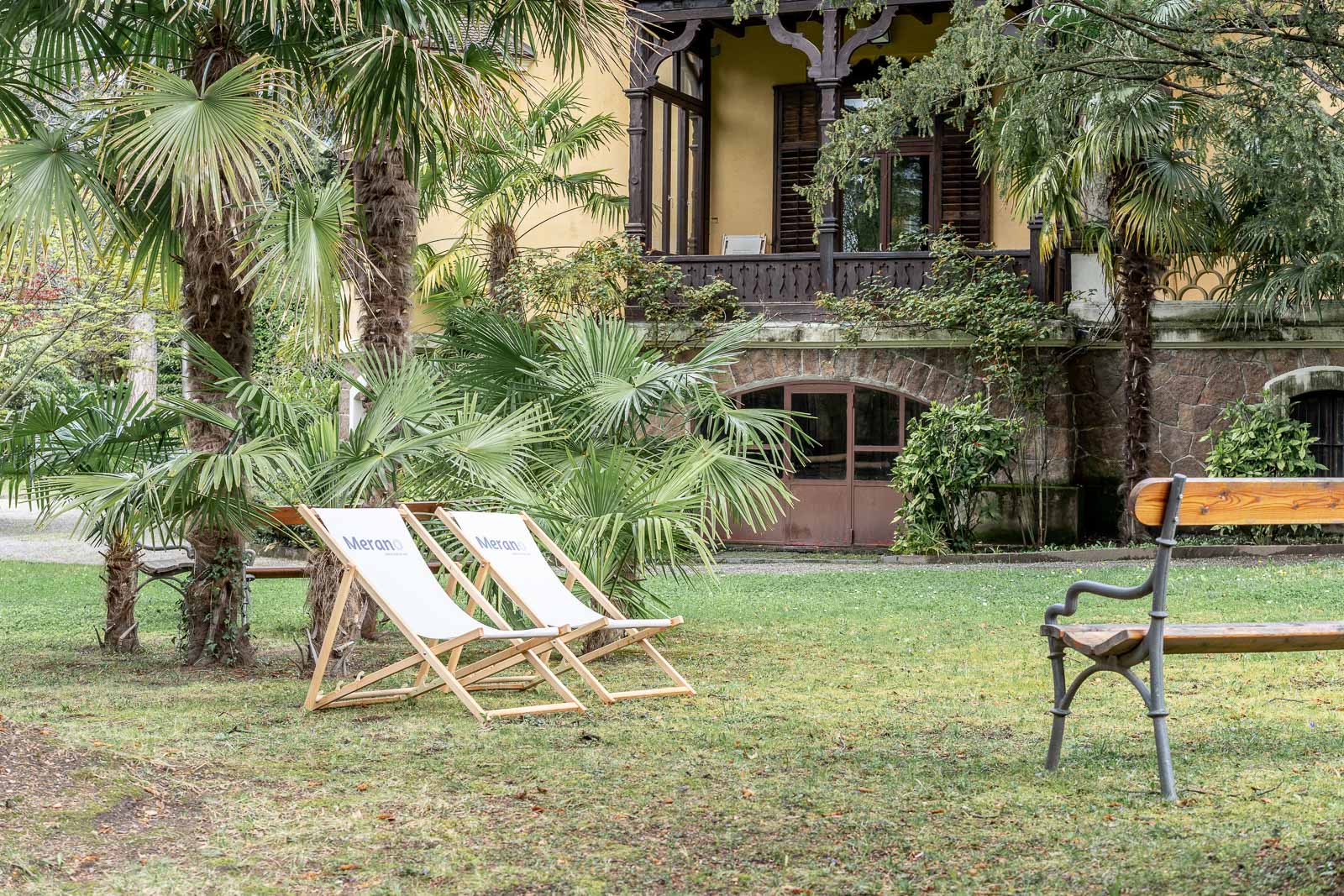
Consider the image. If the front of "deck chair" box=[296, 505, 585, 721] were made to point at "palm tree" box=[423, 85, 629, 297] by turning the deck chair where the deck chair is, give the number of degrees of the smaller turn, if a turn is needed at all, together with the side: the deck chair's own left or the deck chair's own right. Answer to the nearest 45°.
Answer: approximately 135° to the deck chair's own left

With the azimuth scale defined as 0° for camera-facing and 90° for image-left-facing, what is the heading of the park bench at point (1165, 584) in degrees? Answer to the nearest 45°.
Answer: approximately 135°

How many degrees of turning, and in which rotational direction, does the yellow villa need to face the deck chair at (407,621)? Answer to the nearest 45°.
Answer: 0° — it already faces it

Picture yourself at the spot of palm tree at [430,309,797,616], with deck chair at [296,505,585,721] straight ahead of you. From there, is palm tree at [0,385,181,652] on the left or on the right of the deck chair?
right

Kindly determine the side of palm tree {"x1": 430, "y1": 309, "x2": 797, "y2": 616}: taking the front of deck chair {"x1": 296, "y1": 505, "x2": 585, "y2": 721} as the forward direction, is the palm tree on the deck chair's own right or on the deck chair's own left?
on the deck chair's own left

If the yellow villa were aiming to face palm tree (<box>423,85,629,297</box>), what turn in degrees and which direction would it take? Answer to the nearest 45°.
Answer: approximately 45° to its right

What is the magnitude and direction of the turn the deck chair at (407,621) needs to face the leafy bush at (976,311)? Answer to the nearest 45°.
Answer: approximately 90° to its left

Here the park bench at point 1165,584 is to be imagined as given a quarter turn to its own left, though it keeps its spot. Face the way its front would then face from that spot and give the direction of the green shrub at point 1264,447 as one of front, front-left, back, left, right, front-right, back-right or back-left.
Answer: back-right

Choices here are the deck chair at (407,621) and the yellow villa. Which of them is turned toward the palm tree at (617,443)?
the yellow villa
